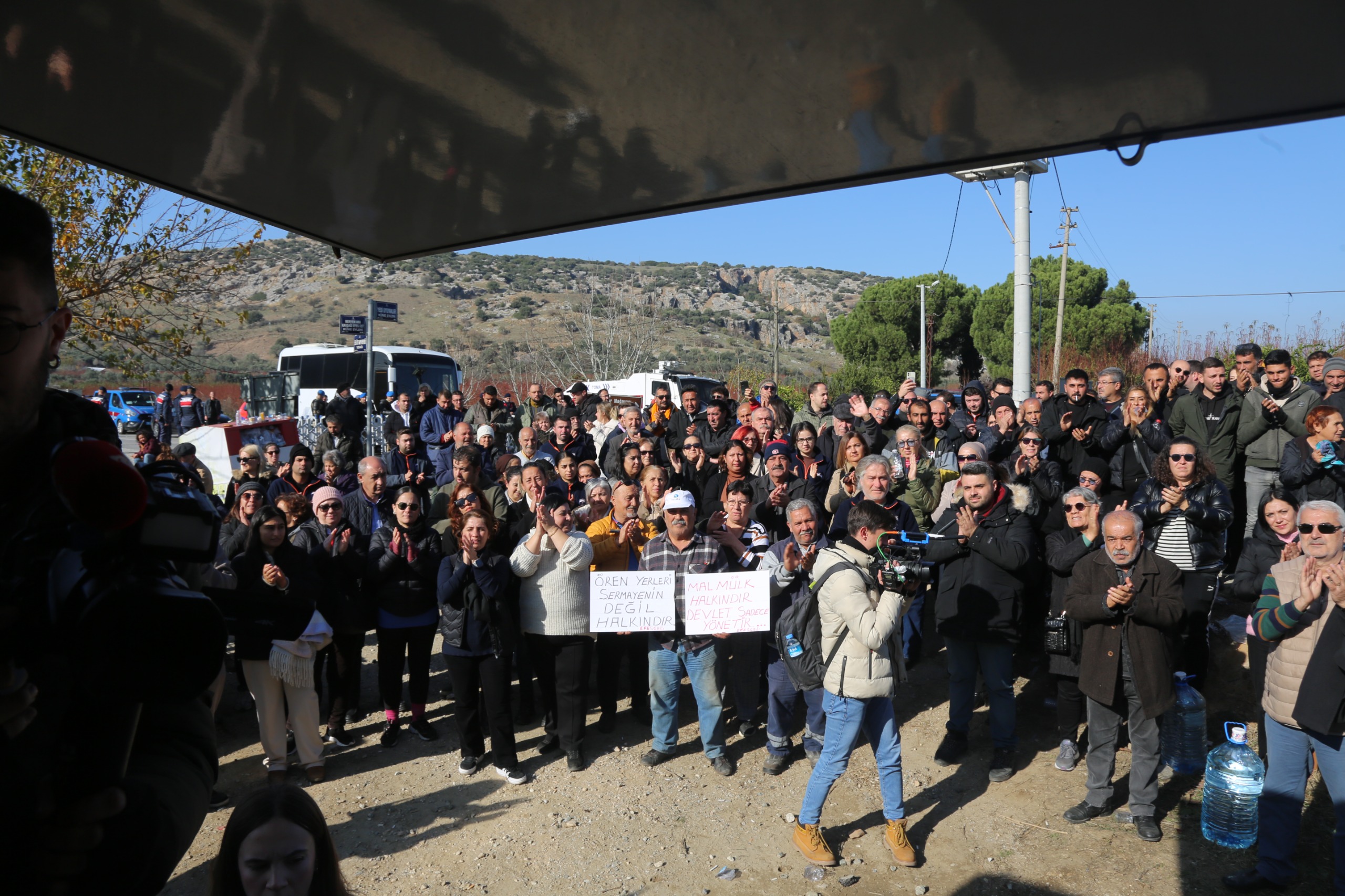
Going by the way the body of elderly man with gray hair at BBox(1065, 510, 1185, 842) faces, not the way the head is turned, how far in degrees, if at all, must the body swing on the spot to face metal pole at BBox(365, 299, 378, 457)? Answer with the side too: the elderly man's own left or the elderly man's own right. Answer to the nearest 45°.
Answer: approximately 90° to the elderly man's own right

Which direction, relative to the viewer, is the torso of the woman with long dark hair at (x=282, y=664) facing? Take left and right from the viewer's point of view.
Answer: facing the viewer

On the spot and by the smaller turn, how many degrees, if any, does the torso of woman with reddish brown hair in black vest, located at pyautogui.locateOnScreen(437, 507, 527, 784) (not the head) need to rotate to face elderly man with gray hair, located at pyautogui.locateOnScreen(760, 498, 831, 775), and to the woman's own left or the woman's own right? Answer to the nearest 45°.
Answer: approximately 90° to the woman's own left

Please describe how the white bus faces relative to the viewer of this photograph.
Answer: facing the viewer and to the right of the viewer

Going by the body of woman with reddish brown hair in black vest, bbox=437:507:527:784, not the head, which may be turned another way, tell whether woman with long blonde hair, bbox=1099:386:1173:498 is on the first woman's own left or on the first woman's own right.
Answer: on the first woman's own left

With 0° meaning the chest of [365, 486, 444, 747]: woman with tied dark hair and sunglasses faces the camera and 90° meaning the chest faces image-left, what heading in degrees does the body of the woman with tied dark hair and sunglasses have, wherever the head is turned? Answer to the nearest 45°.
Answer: approximately 0°

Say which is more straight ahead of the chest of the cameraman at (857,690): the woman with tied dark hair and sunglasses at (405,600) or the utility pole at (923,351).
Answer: the utility pole

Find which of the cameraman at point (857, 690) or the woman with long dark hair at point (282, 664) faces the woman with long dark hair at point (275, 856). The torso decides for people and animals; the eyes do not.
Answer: the woman with long dark hair at point (282, 664)

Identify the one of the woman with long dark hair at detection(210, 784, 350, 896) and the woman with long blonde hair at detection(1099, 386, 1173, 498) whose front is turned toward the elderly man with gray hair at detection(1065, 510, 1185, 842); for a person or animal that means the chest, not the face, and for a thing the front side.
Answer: the woman with long blonde hair at detection(1099, 386, 1173, 498)

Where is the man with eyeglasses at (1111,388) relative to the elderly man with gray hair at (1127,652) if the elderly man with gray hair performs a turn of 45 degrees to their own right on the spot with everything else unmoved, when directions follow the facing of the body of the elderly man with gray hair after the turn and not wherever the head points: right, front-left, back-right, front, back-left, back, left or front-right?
back-right

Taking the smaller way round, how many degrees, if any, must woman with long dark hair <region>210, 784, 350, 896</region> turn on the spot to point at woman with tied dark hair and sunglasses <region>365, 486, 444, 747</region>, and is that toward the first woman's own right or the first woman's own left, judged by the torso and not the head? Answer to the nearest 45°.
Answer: approximately 180°

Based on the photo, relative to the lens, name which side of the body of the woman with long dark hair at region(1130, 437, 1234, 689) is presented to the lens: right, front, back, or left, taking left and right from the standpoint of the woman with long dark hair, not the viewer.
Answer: front

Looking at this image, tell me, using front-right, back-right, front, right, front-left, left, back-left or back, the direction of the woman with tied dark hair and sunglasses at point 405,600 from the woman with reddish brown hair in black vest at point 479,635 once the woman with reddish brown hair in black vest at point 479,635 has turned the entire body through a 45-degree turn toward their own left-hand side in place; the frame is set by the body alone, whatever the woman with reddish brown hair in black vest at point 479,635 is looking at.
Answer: back

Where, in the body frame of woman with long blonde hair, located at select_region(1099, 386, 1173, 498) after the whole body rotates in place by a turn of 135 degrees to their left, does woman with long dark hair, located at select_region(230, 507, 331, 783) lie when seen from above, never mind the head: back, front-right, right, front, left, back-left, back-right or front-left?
back
